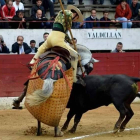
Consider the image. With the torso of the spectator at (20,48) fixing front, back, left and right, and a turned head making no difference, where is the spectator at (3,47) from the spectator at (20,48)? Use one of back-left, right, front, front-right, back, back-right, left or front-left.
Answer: right

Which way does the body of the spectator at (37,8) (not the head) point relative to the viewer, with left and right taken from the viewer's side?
facing the viewer

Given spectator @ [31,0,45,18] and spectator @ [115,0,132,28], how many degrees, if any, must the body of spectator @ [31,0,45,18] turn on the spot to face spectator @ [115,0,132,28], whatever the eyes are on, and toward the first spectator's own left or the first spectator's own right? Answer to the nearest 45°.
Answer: approximately 90° to the first spectator's own left

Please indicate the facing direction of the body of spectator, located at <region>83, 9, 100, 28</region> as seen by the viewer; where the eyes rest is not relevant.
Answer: toward the camera

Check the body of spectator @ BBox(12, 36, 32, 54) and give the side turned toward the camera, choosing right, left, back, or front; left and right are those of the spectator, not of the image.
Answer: front

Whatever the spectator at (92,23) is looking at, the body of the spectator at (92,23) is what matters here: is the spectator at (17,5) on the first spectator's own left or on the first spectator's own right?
on the first spectator's own right

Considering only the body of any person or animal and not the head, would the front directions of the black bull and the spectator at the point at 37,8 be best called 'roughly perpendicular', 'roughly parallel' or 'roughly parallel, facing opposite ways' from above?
roughly perpendicular

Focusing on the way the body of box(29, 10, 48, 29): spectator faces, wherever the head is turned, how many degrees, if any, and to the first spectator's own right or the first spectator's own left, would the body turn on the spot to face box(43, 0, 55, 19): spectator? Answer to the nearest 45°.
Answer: approximately 135° to the first spectator's own left

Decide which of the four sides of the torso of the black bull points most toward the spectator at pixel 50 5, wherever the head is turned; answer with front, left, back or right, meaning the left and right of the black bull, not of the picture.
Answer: right

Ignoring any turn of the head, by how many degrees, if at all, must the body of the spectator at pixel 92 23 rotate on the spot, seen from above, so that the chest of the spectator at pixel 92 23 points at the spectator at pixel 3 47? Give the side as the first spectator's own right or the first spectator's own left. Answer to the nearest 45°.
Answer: approximately 45° to the first spectator's own right

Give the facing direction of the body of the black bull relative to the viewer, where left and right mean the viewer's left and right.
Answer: facing to the left of the viewer
